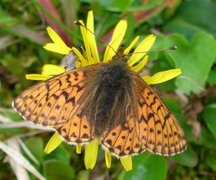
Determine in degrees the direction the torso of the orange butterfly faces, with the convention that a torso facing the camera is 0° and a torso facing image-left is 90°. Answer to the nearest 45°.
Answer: approximately 180°

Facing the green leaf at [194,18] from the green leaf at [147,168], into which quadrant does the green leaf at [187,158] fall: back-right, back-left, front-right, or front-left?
front-right
